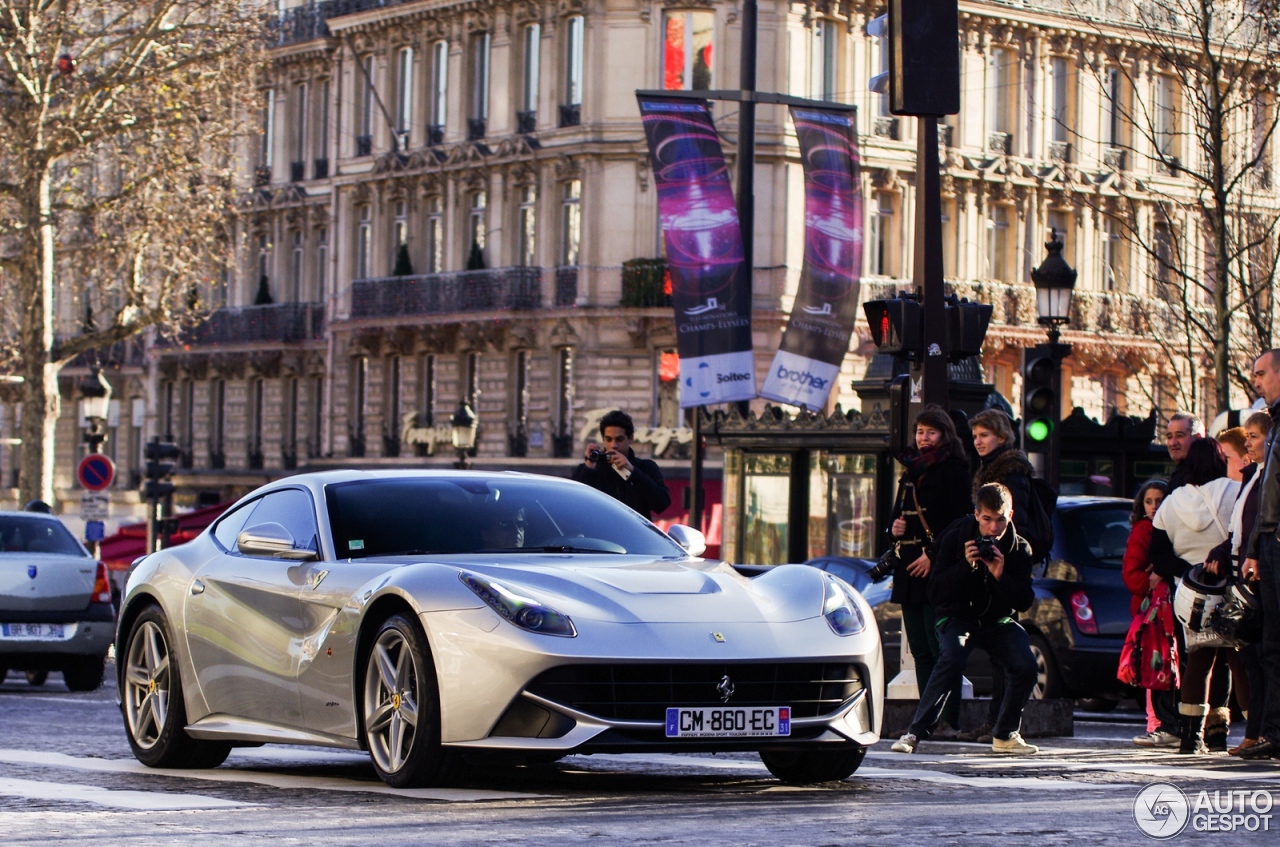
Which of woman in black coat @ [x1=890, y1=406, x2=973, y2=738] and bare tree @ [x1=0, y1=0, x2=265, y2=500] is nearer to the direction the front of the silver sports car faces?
the woman in black coat

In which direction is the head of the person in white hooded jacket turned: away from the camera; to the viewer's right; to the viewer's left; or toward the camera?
away from the camera

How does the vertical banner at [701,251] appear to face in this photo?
toward the camera

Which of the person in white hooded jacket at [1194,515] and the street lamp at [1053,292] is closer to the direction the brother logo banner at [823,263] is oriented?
the person in white hooded jacket

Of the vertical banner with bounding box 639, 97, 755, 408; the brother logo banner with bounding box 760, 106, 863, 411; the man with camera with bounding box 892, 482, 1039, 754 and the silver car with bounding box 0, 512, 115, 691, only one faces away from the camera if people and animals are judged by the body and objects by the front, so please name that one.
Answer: the silver car

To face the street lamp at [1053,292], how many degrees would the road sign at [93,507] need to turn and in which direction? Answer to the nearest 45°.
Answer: approximately 45° to its left

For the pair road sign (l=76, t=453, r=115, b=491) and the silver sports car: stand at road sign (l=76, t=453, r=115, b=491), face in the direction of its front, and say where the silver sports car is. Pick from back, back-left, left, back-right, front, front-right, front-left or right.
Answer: front

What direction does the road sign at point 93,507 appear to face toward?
toward the camera

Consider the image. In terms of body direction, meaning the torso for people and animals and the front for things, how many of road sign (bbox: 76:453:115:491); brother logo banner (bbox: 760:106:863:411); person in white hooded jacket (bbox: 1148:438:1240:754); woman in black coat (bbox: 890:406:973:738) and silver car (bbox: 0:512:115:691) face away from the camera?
2

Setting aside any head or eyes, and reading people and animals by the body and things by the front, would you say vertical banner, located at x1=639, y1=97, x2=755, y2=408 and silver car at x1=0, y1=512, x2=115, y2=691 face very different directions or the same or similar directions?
very different directions

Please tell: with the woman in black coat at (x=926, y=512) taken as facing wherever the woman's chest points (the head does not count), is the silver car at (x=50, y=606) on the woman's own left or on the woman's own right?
on the woman's own right

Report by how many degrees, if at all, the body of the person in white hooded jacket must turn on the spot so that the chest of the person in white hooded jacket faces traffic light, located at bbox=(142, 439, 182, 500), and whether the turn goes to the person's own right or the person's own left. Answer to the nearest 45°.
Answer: approximately 45° to the person's own left

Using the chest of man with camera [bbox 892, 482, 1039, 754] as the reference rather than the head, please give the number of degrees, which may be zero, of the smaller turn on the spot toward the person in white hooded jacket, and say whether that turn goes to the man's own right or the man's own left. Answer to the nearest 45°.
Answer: approximately 135° to the man's own left

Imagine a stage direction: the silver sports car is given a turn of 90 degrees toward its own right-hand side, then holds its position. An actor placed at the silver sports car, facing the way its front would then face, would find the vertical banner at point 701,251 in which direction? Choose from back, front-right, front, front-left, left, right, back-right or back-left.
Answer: back-right

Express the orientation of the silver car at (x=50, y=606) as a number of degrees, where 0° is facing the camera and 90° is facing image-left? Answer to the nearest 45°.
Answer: approximately 180°

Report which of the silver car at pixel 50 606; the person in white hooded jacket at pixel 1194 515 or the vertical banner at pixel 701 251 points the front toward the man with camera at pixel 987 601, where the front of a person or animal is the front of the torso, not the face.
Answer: the vertical banner

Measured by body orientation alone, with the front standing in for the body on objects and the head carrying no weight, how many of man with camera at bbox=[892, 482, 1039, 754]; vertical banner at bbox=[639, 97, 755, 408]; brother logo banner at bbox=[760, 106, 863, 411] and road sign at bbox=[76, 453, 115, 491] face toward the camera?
4
